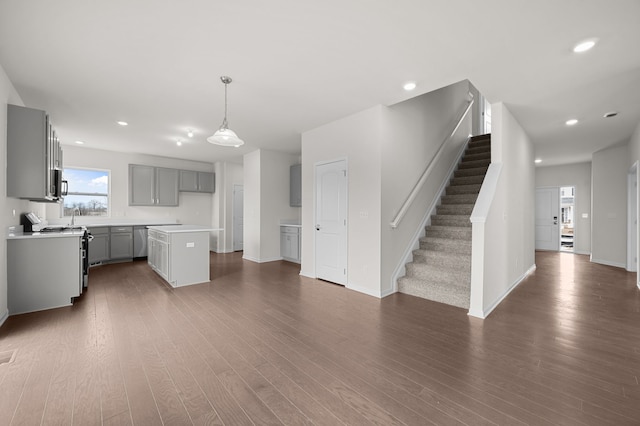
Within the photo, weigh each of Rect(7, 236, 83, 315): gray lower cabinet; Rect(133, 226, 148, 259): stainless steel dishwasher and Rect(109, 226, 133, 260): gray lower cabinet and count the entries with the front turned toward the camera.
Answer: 2

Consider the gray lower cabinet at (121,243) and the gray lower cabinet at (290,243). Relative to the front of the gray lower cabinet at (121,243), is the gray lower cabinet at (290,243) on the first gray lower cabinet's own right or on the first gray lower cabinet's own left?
on the first gray lower cabinet's own left

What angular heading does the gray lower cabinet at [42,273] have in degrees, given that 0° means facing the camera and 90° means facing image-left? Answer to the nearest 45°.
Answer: approximately 270°

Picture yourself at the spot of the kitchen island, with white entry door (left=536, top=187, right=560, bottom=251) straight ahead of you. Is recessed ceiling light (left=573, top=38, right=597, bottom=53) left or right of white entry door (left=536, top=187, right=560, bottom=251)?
right

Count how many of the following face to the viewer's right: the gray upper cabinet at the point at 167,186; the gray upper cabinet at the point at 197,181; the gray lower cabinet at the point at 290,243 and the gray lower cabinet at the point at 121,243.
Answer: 0

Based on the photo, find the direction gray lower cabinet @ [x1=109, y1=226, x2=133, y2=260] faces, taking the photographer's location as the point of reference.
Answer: facing the viewer

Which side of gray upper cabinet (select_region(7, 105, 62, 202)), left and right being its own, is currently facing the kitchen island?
front

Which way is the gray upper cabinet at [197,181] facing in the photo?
toward the camera

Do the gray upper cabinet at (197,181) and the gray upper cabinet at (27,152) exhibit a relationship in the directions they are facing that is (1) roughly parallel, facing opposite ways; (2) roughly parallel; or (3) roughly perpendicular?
roughly perpendicular

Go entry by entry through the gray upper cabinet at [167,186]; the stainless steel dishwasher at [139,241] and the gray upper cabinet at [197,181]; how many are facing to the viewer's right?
0

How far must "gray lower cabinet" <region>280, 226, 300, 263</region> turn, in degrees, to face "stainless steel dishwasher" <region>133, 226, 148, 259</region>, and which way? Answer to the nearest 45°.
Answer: approximately 45° to its right

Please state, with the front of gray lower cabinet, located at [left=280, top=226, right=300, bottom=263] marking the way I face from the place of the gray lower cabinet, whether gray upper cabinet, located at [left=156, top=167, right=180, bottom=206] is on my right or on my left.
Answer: on my right

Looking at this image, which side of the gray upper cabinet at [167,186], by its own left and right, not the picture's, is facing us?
front

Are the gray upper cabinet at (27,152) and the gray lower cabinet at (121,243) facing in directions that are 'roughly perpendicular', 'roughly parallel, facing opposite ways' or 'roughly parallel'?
roughly perpendicular

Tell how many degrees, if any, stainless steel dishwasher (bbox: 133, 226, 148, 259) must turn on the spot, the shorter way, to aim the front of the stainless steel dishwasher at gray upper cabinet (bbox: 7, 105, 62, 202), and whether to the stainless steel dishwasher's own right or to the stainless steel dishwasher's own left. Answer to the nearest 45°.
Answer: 0° — it already faces it

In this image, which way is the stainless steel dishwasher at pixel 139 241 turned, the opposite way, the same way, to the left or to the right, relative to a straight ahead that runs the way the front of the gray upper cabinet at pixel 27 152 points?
to the right
